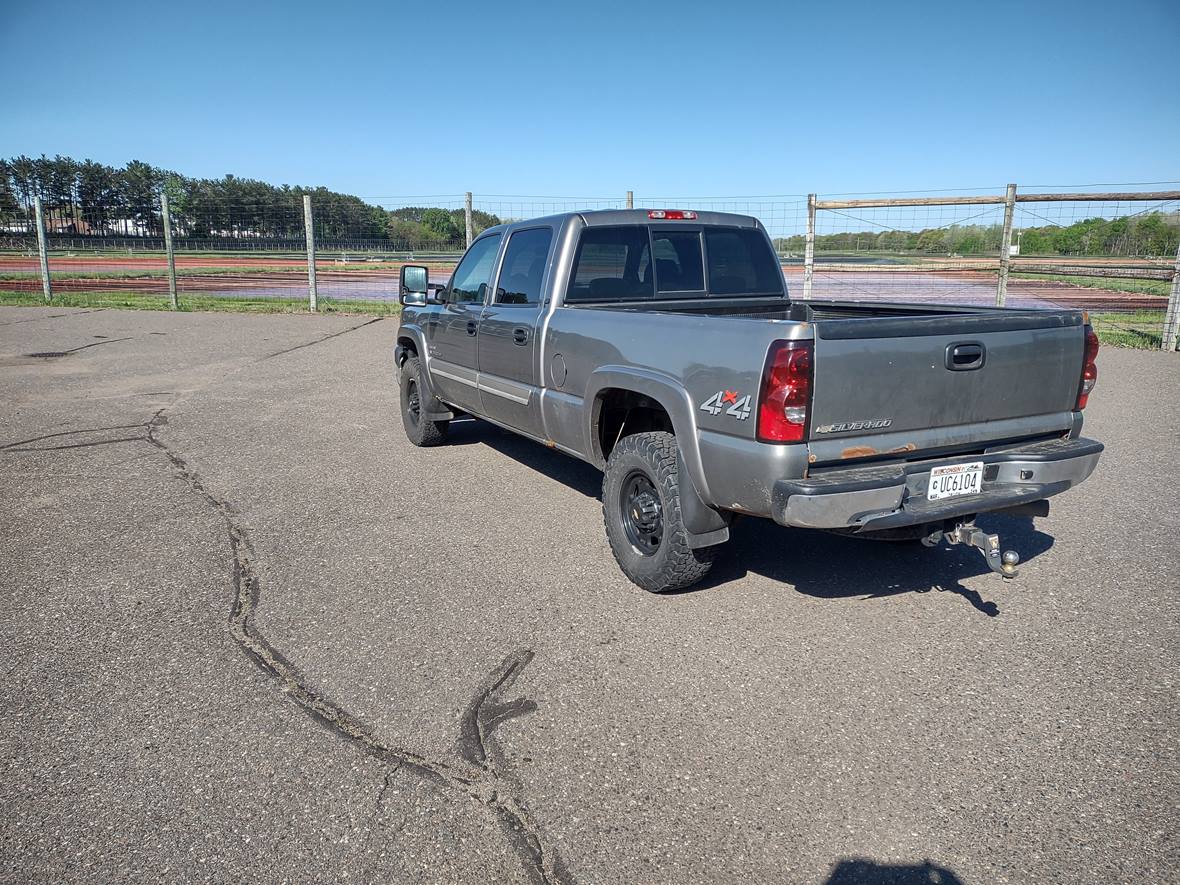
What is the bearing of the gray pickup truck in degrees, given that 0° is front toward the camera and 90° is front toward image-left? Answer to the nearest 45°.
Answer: approximately 135°
